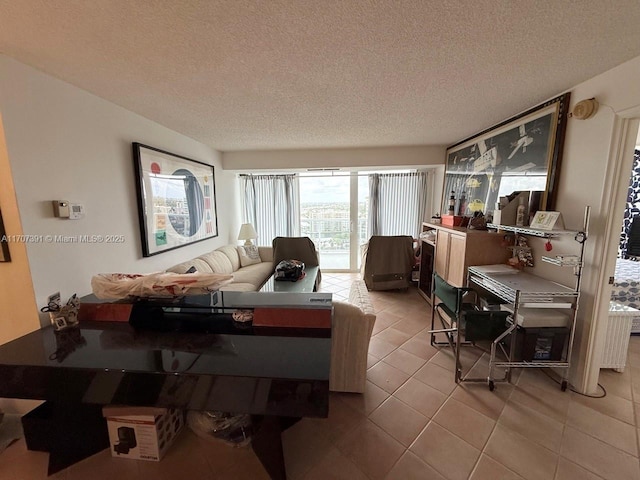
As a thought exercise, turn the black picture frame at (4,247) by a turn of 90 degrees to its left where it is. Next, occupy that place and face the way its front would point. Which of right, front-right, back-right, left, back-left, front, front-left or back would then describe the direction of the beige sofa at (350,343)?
right

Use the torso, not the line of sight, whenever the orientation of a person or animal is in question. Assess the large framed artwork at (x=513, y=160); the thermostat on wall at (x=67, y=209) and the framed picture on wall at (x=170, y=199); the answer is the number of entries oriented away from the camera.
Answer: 0

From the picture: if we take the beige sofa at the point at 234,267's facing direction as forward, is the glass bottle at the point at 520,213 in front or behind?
in front

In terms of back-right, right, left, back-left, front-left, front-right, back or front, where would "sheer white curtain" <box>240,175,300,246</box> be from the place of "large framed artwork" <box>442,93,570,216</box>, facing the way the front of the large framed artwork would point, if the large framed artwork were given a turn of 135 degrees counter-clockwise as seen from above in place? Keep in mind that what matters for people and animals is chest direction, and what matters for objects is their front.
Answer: back

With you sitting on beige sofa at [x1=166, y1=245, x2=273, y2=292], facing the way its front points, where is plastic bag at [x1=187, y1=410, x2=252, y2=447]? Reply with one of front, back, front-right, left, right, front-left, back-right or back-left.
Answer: front-right

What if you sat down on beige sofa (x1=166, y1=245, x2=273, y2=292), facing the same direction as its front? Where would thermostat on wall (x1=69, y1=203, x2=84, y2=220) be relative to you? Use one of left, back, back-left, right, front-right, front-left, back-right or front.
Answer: right

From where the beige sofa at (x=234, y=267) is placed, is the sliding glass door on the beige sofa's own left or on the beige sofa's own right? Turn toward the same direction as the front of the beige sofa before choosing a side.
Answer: on the beige sofa's own left

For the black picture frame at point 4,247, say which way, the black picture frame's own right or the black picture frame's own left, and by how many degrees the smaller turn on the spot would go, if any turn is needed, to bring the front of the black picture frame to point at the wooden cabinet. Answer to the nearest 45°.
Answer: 0° — it already faces it

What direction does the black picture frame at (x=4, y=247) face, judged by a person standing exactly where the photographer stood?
facing the viewer and to the right of the viewer

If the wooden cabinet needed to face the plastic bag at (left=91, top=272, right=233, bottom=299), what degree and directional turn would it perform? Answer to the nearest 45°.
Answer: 0° — it already faces it

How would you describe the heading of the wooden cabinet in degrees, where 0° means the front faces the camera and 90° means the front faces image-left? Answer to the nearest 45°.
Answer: approximately 45°

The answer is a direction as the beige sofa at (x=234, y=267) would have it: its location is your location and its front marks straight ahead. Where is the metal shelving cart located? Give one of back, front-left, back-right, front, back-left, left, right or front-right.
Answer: front

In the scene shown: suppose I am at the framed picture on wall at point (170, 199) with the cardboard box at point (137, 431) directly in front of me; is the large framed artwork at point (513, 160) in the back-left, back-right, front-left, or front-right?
front-left
